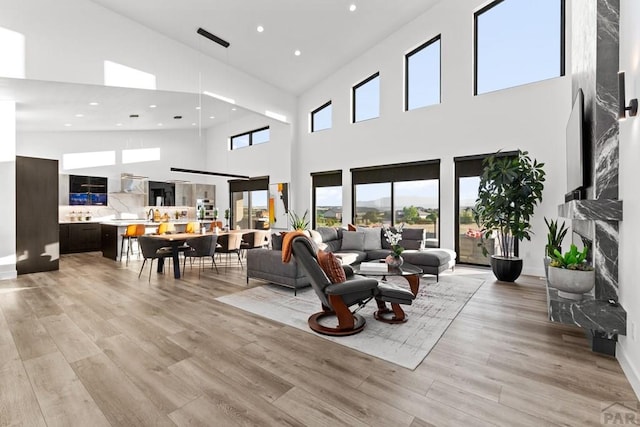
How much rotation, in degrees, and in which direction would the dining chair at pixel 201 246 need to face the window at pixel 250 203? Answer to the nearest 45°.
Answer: approximately 45° to its right

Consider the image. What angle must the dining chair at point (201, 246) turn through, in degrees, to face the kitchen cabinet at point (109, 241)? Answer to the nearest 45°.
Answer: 0° — it already faces it

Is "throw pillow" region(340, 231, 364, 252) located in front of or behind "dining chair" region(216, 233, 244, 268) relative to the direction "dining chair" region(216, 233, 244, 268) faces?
behind

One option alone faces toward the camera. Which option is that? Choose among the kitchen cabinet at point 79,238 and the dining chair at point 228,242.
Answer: the kitchen cabinet

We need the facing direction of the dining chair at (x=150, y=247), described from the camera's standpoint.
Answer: facing away from the viewer and to the right of the viewer

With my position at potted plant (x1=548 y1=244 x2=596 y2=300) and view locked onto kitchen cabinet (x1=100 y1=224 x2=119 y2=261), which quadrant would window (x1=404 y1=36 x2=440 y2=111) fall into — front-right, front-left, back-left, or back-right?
front-right

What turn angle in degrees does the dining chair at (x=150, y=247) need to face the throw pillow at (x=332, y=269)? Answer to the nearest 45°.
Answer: approximately 90° to its right

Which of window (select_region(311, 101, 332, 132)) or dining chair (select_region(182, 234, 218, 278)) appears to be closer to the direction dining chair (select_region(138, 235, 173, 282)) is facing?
the window

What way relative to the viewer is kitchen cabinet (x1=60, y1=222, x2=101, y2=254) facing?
toward the camera

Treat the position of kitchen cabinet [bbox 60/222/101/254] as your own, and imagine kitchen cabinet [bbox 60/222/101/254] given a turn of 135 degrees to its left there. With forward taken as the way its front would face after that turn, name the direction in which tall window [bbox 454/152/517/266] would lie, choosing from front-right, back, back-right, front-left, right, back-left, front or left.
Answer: right

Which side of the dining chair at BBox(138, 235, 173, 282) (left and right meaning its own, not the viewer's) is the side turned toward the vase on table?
right

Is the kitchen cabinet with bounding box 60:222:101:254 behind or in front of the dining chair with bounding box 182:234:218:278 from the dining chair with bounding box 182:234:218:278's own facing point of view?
in front

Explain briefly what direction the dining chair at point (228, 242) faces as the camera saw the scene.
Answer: facing away from the viewer and to the left of the viewer

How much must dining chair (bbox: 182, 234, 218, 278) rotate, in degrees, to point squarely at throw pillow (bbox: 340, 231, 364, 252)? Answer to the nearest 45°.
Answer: approximately 135° to its right
